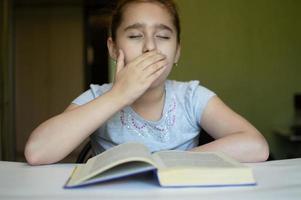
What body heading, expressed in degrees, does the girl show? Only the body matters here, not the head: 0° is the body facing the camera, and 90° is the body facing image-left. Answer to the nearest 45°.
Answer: approximately 0°
